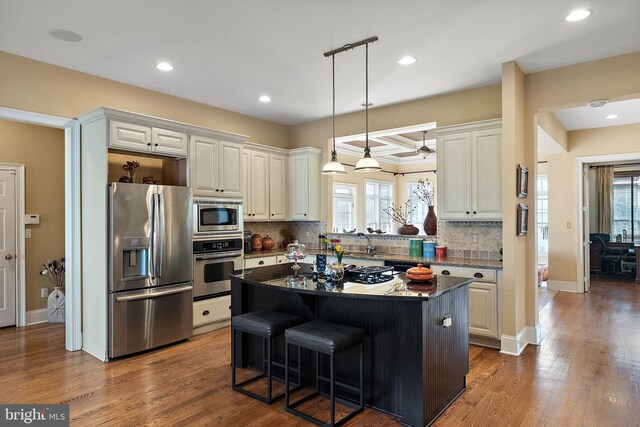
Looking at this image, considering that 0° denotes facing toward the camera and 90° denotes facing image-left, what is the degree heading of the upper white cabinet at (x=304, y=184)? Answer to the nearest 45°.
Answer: approximately 45°

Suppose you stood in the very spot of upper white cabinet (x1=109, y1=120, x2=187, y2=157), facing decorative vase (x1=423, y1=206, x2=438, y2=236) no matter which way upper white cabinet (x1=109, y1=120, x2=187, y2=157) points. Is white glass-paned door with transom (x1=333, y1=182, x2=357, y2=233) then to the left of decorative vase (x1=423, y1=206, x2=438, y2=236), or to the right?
left

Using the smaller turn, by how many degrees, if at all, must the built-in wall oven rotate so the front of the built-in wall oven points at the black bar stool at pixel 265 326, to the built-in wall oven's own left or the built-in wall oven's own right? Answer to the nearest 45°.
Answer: approximately 45° to the built-in wall oven's own right

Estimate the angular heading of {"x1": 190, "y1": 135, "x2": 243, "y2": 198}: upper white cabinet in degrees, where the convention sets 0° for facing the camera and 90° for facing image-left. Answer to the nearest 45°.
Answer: approximately 315°

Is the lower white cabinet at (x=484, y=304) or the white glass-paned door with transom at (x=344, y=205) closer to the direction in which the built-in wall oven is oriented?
the lower white cabinet

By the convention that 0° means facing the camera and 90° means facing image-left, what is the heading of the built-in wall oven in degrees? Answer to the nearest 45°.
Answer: approximately 315°

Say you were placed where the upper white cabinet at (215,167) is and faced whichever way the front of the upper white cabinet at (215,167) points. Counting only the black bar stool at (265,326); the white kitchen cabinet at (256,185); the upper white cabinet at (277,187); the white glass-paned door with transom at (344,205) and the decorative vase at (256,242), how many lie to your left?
4
